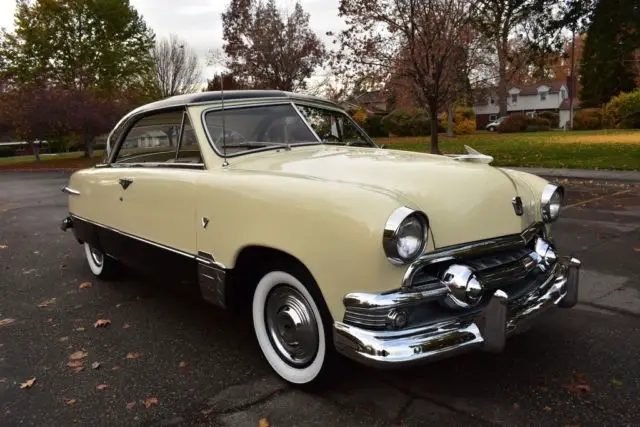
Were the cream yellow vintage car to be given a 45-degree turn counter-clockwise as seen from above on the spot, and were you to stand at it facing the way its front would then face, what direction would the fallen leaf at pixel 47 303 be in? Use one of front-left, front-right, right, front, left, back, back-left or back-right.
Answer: back-left

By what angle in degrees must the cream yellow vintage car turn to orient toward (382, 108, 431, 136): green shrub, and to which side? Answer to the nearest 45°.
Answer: approximately 135° to its left

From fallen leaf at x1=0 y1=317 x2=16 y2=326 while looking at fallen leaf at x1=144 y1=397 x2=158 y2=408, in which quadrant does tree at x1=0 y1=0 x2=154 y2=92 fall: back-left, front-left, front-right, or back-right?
back-left

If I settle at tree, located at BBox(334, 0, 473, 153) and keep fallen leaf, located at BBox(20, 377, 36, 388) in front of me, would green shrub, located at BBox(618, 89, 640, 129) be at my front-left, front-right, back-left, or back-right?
back-left

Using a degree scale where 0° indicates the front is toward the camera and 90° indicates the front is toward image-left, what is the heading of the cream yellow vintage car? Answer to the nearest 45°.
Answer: approximately 315°

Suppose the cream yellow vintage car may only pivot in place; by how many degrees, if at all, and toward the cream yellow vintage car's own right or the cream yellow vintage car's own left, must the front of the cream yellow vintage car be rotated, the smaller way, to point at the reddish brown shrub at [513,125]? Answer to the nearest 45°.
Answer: approximately 135° to the cream yellow vintage car's own left

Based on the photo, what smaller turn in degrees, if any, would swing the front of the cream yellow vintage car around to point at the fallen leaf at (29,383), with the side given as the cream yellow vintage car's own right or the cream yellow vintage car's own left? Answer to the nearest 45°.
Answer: approximately 135° to the cream yellow vintage car's own right

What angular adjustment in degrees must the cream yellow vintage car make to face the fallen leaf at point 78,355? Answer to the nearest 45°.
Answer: approximately 135° to its right

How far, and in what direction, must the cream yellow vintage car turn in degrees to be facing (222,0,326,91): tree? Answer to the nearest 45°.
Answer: approximately 135° to its left

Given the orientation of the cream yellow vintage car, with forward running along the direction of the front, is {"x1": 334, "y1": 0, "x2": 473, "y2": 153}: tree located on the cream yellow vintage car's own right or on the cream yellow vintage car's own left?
on the cream yellow vintage car's own left

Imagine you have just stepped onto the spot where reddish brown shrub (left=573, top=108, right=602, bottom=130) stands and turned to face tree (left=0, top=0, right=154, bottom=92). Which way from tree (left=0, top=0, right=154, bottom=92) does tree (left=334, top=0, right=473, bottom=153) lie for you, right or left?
left
